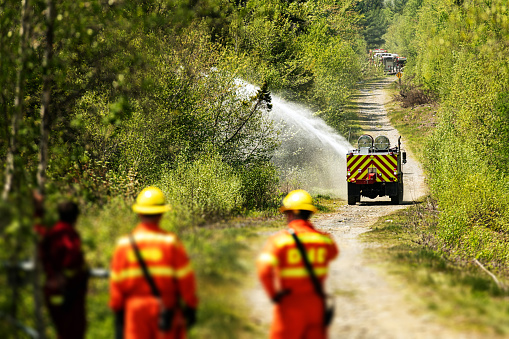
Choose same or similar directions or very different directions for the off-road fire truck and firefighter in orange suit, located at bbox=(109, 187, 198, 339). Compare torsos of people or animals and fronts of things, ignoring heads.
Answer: same or similar directions

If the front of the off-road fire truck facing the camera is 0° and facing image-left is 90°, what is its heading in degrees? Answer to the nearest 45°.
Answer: approximately 180°

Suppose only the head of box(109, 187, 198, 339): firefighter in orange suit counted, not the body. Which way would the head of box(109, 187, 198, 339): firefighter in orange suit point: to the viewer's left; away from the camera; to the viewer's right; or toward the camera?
away from the camera

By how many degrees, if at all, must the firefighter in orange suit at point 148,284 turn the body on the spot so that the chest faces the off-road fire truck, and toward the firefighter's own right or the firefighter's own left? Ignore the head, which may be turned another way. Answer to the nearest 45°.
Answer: approximately 45° to the firefighter's own right

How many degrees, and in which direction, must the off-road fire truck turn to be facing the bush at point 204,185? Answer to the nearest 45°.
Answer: approximately 135° to its left

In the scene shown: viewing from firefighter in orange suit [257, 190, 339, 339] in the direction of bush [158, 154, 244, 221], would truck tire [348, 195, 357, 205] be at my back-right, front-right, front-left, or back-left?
front-right

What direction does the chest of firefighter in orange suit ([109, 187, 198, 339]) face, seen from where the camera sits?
away from the camera

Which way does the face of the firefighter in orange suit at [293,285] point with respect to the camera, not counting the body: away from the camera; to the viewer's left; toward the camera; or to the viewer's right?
away from the camera

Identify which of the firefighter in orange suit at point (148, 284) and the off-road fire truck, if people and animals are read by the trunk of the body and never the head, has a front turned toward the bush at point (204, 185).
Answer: the firefighter in orange suit

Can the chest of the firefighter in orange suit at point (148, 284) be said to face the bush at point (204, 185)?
yes

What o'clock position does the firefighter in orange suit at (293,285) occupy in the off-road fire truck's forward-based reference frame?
The firefighter in orange suit is roughly at 6 o'clock from the off-road fire truck.

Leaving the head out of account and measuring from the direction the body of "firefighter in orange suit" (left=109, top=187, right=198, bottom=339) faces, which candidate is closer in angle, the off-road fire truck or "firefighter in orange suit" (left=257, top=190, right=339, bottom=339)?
the off-road fire truck

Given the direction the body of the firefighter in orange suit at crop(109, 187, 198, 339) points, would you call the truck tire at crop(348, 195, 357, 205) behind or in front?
in front

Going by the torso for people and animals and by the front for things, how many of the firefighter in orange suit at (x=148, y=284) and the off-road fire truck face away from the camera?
2
